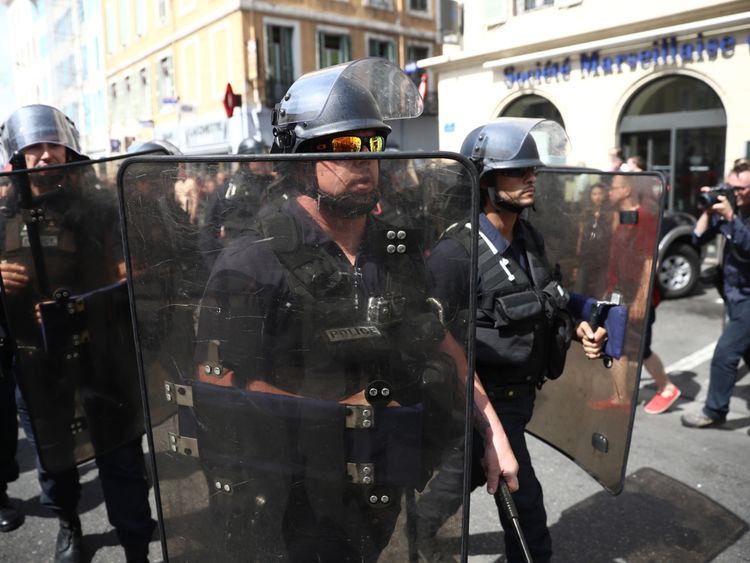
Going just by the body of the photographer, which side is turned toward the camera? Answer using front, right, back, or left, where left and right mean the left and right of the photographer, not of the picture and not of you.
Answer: left

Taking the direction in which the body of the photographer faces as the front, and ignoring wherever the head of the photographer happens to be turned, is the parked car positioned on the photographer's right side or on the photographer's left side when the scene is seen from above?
on the photographer's right side

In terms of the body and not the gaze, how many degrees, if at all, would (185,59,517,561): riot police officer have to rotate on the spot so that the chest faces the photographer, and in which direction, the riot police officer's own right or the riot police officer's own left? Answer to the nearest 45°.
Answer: approximately 90° to the riot police officer's own left

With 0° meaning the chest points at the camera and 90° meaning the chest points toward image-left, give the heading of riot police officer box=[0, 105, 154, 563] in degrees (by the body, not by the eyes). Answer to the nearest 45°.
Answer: approximately 0°

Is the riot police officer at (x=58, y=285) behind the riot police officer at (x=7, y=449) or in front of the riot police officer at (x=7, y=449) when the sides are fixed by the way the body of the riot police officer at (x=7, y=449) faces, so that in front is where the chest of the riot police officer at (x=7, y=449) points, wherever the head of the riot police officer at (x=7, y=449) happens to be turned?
in front

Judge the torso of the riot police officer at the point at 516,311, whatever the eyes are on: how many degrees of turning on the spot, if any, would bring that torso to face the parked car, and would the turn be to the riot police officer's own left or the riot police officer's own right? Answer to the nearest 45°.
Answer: approximately 135° to the riot police officer's own left
